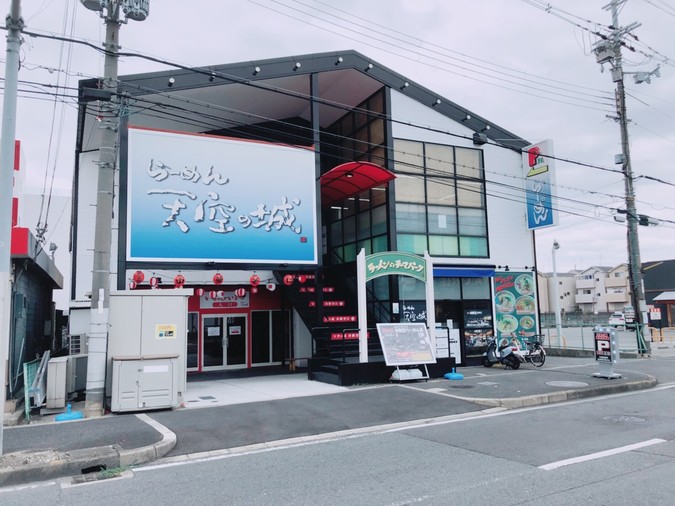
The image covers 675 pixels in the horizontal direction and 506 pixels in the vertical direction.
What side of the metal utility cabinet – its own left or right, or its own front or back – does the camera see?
front

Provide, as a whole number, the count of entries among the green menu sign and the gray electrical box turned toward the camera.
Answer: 2

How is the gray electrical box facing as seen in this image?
toward the camera

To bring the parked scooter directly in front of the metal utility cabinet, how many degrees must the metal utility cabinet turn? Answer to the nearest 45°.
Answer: approximately 90° to its left

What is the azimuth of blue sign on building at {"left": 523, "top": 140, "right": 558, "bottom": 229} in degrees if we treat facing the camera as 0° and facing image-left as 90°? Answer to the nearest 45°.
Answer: approximately 45°

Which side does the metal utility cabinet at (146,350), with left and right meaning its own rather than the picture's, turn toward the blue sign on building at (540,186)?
left

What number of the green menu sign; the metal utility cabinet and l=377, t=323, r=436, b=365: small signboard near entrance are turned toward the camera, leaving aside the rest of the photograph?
3

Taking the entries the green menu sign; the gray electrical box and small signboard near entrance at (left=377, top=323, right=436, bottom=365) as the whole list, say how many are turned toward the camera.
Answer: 3

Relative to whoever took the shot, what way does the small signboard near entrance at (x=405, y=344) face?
facing the viewer

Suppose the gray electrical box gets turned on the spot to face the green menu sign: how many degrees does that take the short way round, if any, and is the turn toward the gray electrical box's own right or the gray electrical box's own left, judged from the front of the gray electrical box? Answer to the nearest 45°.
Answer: approximately 135° to the gray electrical box's own left

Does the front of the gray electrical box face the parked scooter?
no

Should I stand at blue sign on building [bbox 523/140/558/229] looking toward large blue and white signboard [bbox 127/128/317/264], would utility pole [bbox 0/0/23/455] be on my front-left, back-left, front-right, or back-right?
front-left

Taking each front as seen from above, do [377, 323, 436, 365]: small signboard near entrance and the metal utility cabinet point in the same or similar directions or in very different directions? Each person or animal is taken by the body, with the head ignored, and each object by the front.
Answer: same or similar directions

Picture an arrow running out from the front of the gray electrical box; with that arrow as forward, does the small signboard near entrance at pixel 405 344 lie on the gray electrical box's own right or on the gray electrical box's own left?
on the gray electrical box's own left
